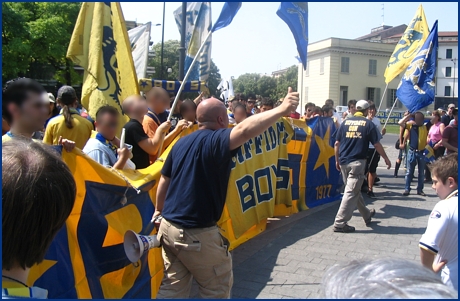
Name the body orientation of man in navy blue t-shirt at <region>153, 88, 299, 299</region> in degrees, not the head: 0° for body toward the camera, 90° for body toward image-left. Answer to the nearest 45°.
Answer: approximately 225°

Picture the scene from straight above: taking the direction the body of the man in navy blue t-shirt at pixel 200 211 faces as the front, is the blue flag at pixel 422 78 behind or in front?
in front

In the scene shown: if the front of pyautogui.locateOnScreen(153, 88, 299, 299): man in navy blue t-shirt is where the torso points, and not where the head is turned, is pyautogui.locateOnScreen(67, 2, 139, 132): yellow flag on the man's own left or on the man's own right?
on the man's own left

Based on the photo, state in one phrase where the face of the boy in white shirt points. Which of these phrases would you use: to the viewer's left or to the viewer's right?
to the viewer's left

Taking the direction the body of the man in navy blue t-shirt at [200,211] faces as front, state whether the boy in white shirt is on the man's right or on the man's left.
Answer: on the man's right

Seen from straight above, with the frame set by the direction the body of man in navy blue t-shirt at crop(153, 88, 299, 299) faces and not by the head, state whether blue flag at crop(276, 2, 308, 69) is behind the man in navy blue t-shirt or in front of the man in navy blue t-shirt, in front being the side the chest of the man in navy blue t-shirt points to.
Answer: in front

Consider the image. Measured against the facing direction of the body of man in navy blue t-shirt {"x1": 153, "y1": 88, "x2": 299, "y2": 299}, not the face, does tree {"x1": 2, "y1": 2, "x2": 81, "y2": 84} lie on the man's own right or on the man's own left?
on the man's own left
